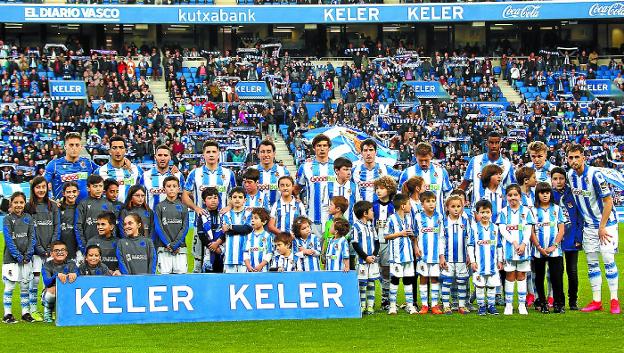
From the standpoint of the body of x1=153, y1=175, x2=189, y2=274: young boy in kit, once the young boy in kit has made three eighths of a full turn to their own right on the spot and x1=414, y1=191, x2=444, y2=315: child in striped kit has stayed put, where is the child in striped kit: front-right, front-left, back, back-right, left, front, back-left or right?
back-right

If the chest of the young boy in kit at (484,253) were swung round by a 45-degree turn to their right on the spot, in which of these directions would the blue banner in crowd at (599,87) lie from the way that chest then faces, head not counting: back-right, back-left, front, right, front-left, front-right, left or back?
back-right

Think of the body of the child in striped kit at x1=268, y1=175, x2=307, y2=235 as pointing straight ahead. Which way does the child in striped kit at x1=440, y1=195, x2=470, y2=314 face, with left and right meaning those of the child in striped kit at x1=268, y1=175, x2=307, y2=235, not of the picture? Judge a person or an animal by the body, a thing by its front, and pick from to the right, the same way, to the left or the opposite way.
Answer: the same way

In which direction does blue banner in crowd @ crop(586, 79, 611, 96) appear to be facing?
toward the camera

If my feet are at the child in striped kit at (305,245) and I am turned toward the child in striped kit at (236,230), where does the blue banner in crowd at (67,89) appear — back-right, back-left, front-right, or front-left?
front-right

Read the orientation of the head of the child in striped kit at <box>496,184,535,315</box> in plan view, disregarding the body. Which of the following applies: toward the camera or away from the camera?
toward the camera

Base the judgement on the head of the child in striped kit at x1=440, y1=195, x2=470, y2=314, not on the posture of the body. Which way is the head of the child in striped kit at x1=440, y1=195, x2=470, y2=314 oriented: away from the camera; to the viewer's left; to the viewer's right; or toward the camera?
toward the camera

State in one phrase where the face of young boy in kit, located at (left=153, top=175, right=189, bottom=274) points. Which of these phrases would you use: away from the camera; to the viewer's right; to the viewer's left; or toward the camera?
toward the camera

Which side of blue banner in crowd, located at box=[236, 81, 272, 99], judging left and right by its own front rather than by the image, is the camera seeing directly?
front

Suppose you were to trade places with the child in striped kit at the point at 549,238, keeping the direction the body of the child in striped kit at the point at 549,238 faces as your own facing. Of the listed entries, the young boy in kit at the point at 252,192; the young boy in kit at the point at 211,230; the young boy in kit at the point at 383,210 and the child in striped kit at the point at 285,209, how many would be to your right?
4

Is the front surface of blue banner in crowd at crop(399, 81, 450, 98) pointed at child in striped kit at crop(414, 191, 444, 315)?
yes

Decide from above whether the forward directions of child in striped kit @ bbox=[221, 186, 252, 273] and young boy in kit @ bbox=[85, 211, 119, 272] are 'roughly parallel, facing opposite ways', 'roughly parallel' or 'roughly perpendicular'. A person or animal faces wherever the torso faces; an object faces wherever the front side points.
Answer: roughly parallel

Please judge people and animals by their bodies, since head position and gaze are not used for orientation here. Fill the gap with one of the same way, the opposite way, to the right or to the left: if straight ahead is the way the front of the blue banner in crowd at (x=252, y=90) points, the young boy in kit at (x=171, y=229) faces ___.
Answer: the same way

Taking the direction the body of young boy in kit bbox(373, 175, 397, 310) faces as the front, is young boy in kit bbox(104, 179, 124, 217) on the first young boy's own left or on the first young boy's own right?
on the first young boy's own right

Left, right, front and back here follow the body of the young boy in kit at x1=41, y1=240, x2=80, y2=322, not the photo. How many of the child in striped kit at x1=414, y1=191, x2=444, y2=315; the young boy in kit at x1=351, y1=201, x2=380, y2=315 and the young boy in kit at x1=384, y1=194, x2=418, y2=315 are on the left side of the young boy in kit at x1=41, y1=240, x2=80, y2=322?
3

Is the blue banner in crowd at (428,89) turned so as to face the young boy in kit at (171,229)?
yes

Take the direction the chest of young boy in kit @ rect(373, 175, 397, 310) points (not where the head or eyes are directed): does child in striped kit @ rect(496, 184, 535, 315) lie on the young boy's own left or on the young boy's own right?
on the young boy's own left

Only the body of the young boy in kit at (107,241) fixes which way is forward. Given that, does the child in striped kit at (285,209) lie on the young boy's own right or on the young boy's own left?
on the young boy's own left

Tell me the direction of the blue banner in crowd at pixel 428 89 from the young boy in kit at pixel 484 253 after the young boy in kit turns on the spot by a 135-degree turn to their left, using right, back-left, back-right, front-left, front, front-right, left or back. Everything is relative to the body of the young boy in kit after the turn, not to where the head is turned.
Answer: front-left

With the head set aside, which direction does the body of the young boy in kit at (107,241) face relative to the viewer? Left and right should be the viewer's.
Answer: facing the viewer

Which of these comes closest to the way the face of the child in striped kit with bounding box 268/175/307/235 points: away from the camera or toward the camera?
toward the camera
